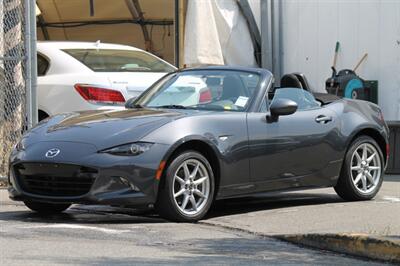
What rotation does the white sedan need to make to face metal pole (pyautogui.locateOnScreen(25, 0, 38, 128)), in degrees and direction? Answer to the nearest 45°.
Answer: approximately 90° to its left

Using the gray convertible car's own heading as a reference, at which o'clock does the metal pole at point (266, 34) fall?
The metal pole is roughly at 5 o'clock from the gray convertible car.

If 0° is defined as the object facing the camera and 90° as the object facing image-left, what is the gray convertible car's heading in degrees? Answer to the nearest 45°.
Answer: approximately 45°

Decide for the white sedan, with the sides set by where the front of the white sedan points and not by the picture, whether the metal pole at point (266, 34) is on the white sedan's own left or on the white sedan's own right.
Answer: on the white sedan's own right

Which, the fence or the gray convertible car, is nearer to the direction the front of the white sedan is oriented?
the fence

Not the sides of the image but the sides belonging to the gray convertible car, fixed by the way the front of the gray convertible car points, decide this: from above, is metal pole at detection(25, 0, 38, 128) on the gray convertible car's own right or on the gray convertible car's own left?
on the gray convertible car's own right

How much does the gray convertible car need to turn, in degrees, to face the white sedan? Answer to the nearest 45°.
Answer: approximately 90° to its right

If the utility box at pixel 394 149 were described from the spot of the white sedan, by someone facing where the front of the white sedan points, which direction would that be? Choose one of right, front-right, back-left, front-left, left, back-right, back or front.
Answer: back-right

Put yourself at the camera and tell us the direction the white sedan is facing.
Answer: facing away from the viewer and to the left of the viewer

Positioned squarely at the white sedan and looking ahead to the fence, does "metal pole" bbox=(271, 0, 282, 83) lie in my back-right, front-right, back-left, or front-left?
back-left
